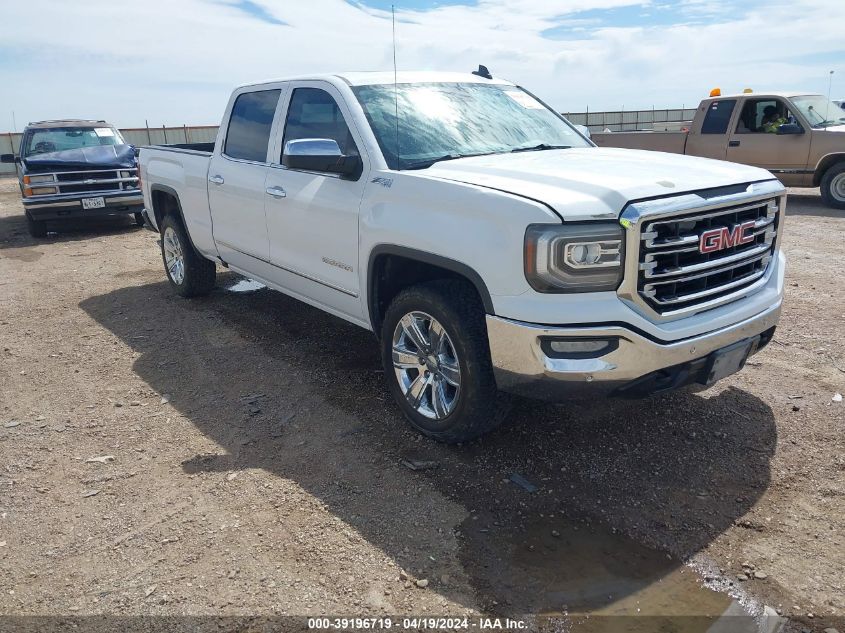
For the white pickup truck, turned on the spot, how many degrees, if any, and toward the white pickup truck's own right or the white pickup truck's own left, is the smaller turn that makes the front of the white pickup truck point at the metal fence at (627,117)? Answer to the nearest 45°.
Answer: approximately 135° to the white pickup truck's own left

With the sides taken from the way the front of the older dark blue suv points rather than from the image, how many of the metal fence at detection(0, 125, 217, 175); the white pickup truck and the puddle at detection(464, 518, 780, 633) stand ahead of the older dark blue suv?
2

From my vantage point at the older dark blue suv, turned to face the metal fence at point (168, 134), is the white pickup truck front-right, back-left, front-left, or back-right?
back-right

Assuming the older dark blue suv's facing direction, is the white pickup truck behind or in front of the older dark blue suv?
in front

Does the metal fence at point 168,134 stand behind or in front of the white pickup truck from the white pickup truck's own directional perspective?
behind

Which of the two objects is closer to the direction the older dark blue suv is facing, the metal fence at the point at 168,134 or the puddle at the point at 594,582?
the puddle

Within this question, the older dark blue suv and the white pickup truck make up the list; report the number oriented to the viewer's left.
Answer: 0

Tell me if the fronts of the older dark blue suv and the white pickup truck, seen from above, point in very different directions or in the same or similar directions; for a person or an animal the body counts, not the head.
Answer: same or similar directions

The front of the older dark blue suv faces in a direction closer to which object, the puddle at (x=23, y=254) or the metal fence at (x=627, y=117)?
the puddle

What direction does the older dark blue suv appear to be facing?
toward the camera

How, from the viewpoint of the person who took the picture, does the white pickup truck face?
facing the viewer and to the right of the viewer

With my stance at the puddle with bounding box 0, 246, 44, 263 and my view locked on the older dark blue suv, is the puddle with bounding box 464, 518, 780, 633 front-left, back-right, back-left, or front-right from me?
back-right

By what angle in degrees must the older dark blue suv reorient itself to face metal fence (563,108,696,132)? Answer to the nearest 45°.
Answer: approximately 135° to its left

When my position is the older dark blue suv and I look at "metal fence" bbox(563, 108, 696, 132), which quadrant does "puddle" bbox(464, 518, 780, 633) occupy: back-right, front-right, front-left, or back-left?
back-right

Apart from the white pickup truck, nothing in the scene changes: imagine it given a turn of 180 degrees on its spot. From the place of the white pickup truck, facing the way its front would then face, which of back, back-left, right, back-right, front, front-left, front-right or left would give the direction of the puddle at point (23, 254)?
front

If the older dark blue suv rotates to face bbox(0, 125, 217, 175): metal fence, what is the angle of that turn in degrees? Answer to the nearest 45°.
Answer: approximately 180°

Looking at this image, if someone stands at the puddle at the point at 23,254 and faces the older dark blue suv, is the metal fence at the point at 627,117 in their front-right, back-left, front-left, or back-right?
front-right

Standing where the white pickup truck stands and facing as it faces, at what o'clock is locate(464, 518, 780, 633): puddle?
The puddle is roughly at 1 o'clock from the white pickup truck.

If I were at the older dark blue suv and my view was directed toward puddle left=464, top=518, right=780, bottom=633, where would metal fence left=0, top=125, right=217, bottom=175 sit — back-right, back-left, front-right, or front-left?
back-left

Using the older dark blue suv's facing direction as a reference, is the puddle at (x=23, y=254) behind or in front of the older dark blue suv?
in front

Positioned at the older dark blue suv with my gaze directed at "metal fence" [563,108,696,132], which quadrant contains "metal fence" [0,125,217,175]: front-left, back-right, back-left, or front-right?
front-left
